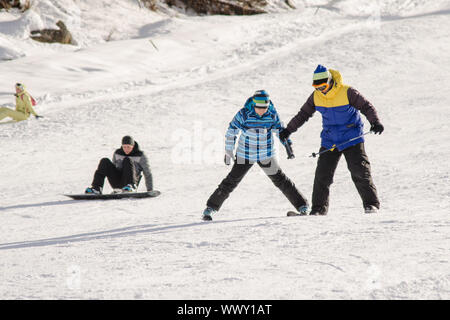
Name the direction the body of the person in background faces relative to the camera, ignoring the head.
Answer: to the viewer's left

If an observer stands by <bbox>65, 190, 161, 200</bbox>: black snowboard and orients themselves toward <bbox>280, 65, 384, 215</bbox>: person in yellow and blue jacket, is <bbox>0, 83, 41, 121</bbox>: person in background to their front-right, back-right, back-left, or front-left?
back-left

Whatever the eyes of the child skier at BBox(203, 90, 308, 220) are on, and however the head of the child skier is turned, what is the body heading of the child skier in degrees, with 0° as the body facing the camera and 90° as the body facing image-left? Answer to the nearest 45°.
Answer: approximately 0°

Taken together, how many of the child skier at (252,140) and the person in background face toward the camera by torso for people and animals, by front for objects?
1

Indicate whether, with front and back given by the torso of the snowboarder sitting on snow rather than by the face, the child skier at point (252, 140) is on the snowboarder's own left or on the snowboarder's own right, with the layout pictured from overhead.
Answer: on the snowboarder's own left

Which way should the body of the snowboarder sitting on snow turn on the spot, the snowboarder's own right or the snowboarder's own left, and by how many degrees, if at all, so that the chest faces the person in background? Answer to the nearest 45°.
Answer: approximately 135° to the snowboarder's own right

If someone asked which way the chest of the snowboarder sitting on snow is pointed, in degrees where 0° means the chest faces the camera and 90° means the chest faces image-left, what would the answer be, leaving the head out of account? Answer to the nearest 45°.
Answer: approximately 45°

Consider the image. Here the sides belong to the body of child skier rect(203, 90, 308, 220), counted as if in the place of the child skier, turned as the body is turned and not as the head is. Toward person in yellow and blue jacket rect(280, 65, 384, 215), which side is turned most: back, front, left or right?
left
